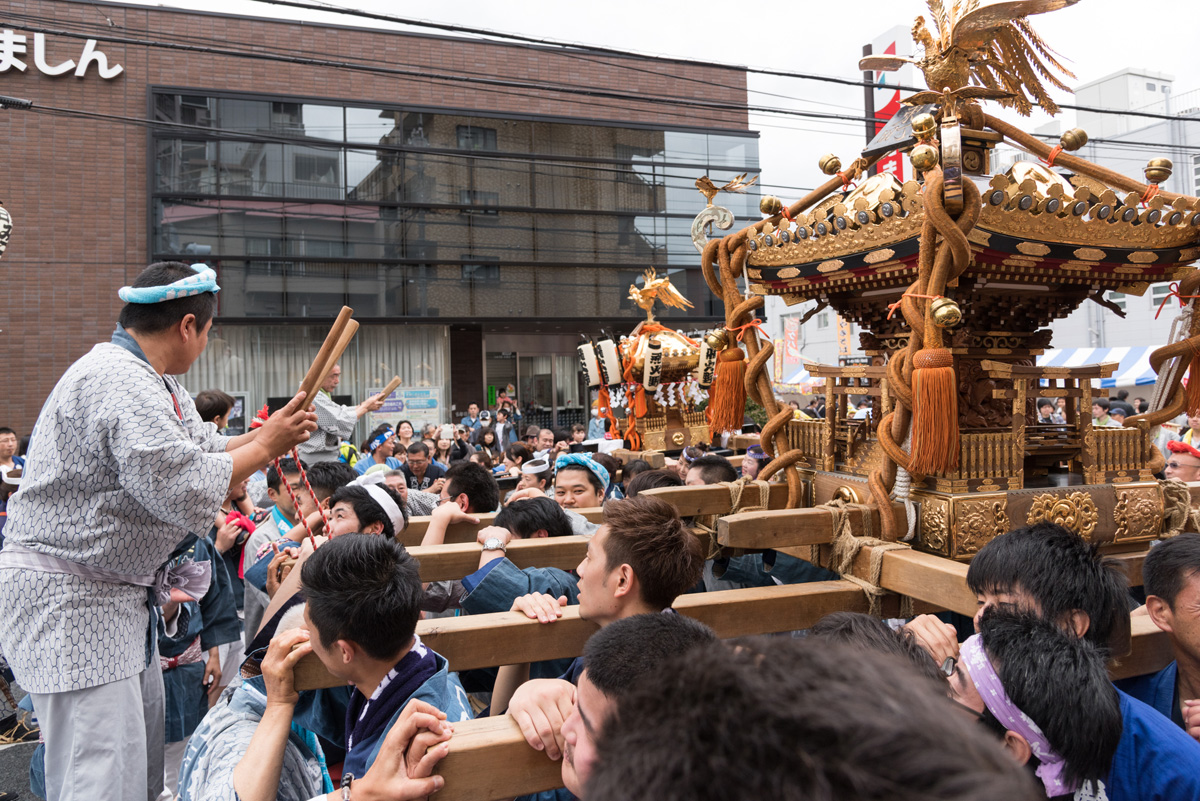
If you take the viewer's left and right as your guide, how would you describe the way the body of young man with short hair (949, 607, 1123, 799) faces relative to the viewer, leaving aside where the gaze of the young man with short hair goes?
facing away from the viewer and to the left of the viewer

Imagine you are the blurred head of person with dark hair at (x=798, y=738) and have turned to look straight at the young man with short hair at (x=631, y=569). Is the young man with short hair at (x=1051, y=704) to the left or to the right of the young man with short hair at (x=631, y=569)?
right

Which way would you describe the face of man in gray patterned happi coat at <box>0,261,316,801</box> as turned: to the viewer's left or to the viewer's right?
to the viewer's right

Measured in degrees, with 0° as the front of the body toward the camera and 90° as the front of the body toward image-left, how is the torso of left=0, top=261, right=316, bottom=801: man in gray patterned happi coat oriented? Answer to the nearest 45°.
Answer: approximately 225°

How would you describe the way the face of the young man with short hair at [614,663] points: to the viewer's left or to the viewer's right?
to the viewer's left

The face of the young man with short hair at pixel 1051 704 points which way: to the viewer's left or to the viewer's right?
to the viewer's left

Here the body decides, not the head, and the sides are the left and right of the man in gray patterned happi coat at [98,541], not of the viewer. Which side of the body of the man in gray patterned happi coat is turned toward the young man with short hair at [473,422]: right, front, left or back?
front
